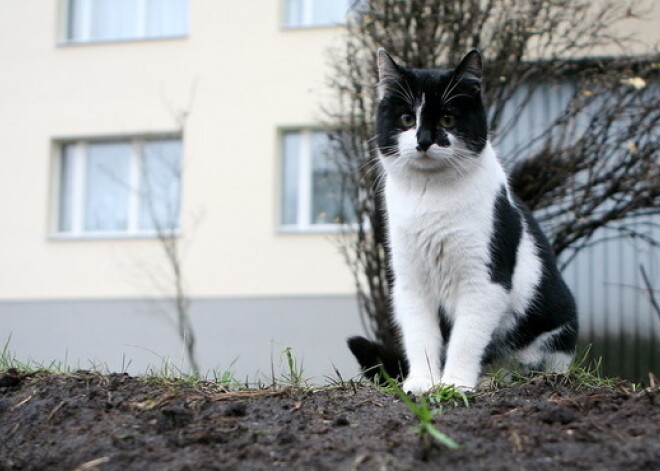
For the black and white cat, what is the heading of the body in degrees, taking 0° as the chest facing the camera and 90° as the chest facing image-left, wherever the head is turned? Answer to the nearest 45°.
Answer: approximately 45°
